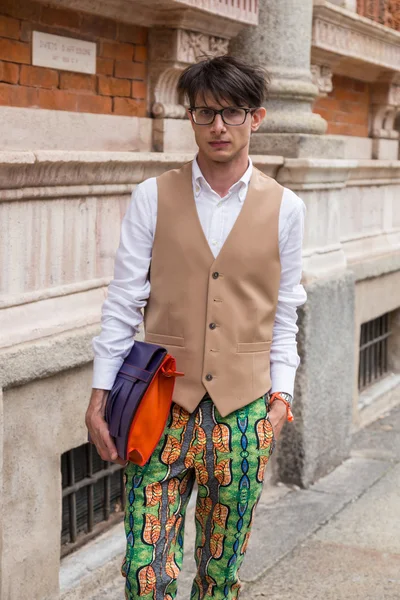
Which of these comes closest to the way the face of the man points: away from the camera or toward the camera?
toward the camera

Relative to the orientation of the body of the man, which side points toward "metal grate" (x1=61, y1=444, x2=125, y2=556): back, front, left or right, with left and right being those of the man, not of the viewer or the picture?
back

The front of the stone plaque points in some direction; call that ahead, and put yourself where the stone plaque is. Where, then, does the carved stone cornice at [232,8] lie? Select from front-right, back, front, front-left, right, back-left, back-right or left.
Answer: left

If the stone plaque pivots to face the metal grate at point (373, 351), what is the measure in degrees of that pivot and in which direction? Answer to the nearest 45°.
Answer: approximately 90° to its left

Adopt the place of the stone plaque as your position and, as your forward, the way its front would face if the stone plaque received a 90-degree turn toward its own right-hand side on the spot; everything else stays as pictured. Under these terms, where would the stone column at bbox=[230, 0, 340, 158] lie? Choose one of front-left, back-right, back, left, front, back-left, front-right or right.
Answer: back

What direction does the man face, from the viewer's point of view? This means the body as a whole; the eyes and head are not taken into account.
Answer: toward the camera

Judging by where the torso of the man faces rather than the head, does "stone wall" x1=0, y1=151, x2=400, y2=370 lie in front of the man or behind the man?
behind

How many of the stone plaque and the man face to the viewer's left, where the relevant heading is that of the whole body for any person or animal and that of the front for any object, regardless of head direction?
0

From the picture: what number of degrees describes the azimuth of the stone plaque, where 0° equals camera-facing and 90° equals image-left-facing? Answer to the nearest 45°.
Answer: approximately 315°

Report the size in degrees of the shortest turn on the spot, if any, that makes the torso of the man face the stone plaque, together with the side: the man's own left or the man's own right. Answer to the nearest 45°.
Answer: approximately 180°

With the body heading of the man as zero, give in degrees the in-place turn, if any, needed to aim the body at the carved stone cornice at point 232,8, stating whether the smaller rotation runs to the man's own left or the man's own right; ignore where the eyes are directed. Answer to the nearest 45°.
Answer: approximately 180°
